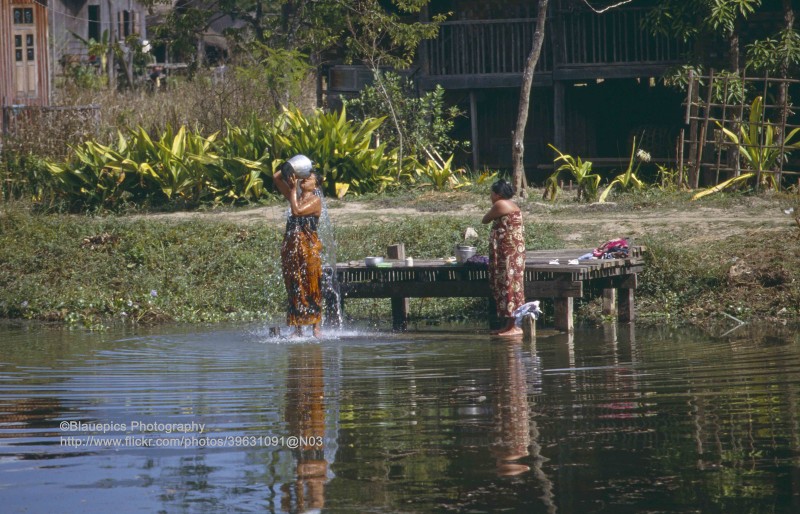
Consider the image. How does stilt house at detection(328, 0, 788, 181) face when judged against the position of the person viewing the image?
facing the viewer

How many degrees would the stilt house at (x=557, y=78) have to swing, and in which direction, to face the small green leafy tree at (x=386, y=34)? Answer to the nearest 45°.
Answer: approximately 90° to its right

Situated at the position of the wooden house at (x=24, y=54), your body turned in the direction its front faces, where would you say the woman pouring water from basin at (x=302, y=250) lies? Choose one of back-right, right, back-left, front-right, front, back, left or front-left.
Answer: front

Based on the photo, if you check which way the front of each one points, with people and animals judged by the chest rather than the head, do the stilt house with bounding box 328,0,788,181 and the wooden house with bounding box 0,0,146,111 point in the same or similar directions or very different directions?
same or similar directions

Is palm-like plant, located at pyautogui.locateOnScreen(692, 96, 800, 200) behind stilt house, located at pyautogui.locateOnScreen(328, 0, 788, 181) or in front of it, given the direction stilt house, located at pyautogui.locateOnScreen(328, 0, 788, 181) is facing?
in front

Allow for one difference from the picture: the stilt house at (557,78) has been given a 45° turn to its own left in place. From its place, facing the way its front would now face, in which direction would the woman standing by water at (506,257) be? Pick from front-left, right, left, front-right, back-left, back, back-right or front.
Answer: front-right

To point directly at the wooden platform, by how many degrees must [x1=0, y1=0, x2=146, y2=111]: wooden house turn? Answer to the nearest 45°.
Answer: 0° — it already faces it

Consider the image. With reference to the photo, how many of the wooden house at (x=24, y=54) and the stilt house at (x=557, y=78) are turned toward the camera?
2

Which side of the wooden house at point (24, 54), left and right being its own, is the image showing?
front

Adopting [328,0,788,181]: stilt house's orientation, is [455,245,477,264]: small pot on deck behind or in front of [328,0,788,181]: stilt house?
in front

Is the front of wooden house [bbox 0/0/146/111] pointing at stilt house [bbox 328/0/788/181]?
no

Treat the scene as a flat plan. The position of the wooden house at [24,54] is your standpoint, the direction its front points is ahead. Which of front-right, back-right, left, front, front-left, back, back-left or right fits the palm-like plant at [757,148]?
front-left

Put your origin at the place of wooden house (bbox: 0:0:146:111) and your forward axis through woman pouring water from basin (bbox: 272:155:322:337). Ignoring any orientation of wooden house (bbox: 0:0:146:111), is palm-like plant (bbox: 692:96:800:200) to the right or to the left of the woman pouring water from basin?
left
